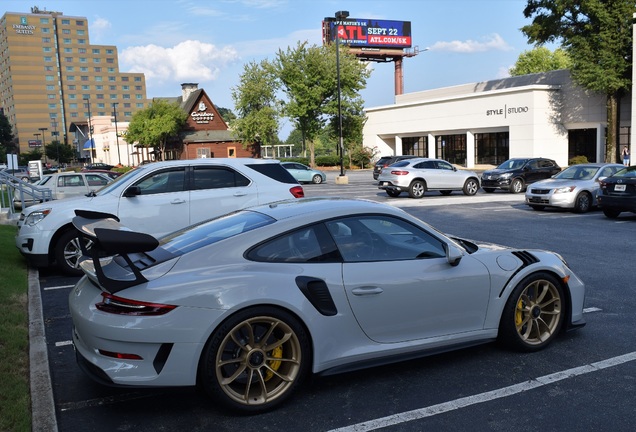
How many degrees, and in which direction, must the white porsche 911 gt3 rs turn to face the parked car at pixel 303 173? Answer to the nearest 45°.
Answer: approximately 45° to its left

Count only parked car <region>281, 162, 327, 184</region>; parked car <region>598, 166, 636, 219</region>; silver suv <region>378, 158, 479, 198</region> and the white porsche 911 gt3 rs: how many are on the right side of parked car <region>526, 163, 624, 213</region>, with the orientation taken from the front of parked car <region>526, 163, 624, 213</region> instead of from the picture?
2

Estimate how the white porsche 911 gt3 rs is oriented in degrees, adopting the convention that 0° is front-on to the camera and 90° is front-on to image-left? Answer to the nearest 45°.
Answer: approximately 225°

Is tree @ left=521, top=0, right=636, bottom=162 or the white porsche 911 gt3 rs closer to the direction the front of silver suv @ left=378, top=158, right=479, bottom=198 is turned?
the tree

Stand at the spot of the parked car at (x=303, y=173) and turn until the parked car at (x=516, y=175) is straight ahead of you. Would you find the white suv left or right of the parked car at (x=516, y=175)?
right

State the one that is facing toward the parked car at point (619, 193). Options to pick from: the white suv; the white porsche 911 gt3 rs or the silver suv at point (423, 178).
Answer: the white porsche 911 gt3 rs

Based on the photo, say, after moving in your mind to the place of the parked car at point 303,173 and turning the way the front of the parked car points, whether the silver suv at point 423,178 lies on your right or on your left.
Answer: on your right

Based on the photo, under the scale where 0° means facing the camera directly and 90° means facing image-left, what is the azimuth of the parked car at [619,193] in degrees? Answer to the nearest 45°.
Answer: approximately 225°

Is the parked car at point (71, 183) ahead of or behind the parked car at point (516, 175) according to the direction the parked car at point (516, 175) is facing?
ahead

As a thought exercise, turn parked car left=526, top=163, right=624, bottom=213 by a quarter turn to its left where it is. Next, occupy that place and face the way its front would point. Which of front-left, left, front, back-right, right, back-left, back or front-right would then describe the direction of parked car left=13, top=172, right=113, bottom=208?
back-right

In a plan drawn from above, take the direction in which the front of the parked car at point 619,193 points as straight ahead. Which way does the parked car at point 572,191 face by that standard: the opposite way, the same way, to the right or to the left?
the opposite way

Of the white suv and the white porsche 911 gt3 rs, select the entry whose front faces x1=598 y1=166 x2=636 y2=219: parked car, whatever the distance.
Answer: the white porsche 911 gt3 rs
